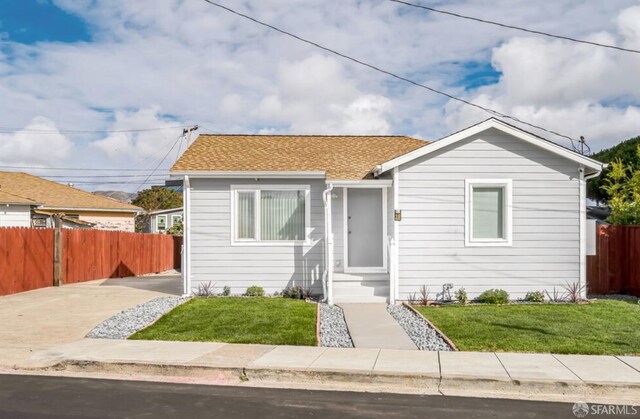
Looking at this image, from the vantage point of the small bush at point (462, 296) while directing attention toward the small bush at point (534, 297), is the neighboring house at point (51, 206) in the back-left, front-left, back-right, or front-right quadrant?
back-left

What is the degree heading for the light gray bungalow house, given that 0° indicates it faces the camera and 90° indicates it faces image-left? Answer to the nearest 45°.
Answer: approximately 0°

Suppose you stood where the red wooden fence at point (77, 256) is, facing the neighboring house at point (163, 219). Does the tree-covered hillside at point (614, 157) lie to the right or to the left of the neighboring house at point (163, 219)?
right
